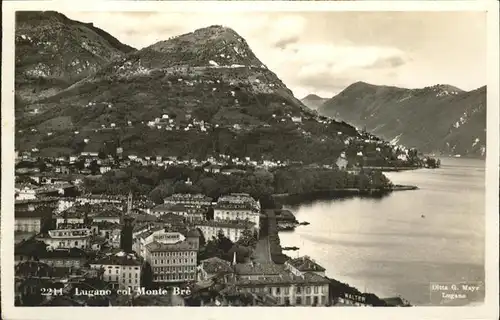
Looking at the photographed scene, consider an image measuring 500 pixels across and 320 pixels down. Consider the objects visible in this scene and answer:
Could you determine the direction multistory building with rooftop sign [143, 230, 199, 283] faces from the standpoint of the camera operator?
facing the viewer

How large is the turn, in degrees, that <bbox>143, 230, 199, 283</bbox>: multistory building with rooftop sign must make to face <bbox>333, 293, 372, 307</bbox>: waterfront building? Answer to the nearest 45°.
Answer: approximately 90° to its left
